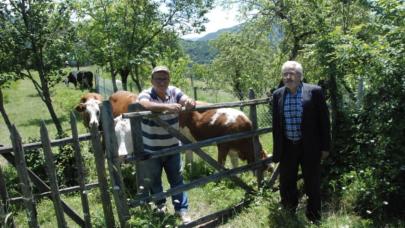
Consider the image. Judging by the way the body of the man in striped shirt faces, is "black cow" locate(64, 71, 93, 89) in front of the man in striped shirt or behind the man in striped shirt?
behind

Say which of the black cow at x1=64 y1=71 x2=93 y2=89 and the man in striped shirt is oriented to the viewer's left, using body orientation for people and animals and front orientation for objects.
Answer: the black cow

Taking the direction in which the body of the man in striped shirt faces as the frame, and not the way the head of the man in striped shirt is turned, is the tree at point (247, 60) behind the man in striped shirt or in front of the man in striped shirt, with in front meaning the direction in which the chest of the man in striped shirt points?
behind

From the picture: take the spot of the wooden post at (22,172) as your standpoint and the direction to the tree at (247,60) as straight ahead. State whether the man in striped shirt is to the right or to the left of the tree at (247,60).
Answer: right

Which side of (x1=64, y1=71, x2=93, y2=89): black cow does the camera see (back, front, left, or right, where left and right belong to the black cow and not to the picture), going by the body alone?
left
